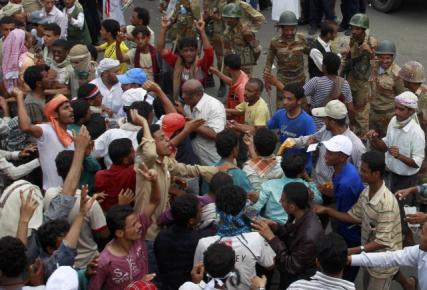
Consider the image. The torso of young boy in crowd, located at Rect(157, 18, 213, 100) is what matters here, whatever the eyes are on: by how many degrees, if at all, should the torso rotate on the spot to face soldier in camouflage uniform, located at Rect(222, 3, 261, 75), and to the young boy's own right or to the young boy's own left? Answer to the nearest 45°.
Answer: approximately 135° to the young boy's own left

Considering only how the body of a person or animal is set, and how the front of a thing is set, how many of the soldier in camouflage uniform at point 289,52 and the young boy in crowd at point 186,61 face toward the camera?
2

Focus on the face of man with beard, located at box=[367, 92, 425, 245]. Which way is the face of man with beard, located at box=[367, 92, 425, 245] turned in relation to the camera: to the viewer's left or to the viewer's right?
to the viewer's left

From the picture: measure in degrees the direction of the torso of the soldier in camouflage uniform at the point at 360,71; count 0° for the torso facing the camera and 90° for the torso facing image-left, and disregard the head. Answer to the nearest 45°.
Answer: approximately 45°

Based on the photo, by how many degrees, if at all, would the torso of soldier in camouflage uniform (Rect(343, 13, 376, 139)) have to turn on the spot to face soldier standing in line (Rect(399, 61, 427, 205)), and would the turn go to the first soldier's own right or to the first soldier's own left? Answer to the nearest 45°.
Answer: approximately 90° to the first soldier's own left

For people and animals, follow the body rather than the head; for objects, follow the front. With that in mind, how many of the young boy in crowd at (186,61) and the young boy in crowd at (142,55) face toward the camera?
2

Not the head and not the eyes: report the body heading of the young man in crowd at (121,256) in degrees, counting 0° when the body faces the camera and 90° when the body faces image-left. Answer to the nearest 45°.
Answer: approximately 315°
